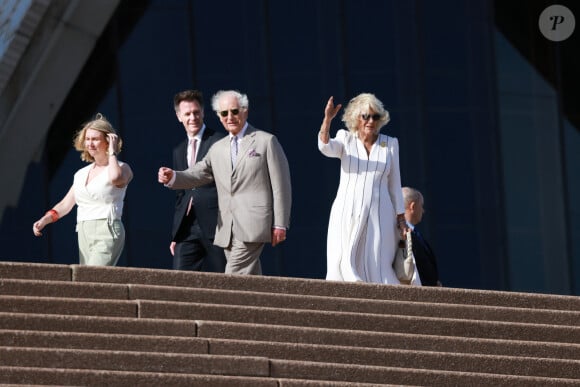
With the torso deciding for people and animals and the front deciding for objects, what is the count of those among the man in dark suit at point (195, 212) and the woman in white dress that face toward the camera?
2

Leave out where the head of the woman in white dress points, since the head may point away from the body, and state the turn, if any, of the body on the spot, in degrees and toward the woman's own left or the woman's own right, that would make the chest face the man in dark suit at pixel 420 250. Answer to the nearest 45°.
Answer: approximately 135° to the woman's own left

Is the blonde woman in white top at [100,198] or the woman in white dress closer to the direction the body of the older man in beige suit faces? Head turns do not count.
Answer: the blonde woman in white top

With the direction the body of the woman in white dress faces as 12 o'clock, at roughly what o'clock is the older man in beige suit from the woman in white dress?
The older man in beige suit is roughly at 3 o'clock from the woman in white dress.

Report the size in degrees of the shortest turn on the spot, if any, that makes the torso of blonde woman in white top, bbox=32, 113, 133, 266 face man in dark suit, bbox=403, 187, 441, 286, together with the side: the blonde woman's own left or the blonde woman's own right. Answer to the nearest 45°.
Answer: approximately 135° to the blonde woman's own left

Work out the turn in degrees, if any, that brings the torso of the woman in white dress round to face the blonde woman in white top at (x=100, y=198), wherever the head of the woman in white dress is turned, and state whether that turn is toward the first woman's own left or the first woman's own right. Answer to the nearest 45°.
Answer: approximately 90° to the first woman's own right

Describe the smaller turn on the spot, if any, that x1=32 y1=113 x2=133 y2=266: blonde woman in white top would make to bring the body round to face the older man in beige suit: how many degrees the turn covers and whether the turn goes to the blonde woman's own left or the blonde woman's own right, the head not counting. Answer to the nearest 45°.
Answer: approximately 135° to the blonde woman's own left

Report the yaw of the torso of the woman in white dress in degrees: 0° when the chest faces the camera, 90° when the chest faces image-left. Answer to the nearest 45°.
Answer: approximately 0°
